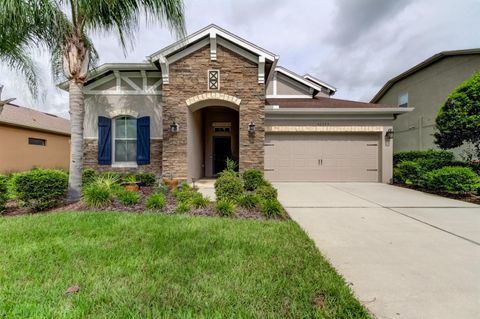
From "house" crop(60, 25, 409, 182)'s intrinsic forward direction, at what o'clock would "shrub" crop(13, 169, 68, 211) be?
The shrub is roughly at 1 o'clock from the house.

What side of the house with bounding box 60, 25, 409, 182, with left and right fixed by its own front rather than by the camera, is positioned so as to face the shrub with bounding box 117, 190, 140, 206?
front

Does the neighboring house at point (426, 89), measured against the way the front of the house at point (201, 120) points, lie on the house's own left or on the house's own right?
on the house's own left

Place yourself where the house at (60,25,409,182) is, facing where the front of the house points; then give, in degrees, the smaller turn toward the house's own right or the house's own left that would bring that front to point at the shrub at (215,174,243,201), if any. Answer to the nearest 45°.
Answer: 0° — it already faces it

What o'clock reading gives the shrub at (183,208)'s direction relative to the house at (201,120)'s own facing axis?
The shrub is roughly at 12 o'clock from the house.

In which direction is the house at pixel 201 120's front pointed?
toward the camera

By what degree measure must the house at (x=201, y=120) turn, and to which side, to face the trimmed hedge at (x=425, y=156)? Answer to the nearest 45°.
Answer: approximately 90° to its left

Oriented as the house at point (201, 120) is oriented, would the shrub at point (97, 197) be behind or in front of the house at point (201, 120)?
in front

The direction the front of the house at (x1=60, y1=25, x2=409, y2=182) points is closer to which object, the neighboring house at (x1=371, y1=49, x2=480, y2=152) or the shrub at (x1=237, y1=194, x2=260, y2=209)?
the shrub

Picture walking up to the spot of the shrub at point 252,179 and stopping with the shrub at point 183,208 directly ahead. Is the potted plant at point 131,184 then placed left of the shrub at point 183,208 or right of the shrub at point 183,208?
right

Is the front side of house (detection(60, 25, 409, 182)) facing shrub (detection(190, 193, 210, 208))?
yes

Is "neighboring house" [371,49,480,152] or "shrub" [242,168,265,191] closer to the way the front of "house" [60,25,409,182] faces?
the shrub

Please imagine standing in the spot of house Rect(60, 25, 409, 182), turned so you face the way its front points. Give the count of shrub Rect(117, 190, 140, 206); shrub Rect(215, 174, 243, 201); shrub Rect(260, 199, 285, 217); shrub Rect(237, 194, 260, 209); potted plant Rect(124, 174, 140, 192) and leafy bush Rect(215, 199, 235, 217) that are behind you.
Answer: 0
